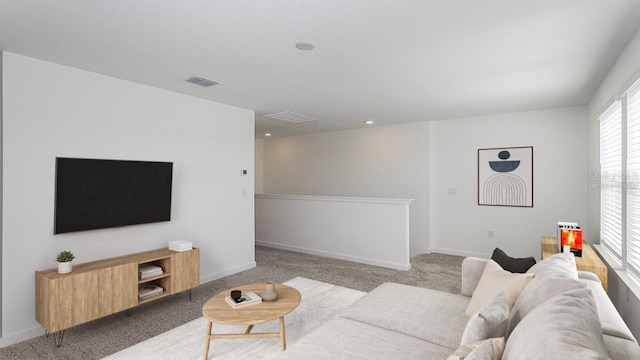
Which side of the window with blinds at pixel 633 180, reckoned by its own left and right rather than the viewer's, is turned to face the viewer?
left

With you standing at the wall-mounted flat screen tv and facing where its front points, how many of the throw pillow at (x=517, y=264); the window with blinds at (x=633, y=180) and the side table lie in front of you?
3

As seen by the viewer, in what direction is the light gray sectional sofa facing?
to the viewer's left

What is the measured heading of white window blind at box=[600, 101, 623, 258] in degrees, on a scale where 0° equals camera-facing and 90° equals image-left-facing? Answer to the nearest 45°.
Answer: approximately 90°

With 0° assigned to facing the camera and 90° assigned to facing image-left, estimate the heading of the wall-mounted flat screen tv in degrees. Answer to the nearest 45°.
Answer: approximately 315°

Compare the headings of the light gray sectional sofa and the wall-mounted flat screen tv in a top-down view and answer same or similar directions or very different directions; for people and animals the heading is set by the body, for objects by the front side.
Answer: very different directions

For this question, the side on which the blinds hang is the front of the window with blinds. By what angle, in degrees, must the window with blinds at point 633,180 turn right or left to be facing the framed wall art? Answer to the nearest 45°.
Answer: approximately 45° to its right

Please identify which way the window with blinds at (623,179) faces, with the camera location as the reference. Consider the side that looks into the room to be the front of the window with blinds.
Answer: facing to the left of the viewer

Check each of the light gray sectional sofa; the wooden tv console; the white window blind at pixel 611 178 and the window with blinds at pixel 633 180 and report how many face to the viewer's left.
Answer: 3
